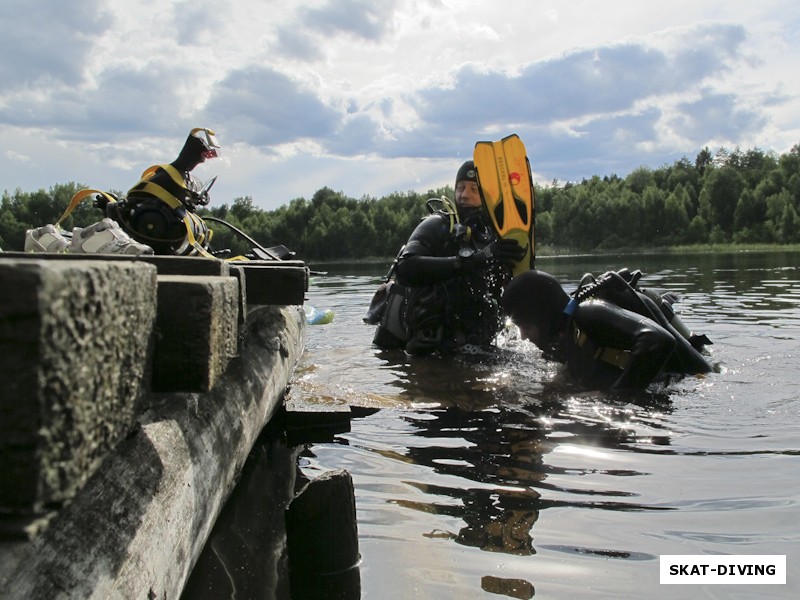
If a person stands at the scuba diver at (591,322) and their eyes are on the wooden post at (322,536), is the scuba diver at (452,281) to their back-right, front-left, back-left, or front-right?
back-right

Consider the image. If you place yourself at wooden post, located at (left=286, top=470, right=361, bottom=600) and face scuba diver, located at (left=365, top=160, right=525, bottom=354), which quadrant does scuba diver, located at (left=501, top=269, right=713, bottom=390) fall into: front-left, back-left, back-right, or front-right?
front-right
